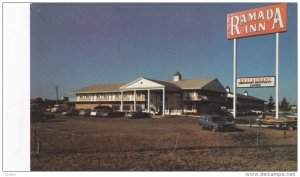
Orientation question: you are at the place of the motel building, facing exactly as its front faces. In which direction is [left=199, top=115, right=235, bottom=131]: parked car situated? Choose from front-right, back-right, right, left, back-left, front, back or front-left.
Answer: front-left

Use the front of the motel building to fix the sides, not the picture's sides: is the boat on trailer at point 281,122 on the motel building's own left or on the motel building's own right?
on the motel building's own left

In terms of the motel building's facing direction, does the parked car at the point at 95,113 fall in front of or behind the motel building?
in front

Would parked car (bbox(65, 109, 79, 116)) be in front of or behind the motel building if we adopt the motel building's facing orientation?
in front

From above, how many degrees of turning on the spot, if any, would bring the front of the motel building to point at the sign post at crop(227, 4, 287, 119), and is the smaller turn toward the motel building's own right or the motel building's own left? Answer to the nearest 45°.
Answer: approximately 45° to the motel building's own left

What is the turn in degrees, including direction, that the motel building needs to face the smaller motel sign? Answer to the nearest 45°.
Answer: approximately 45° to its left

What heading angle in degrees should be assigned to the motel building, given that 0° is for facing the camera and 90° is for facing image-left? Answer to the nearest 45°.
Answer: approximately 45°
